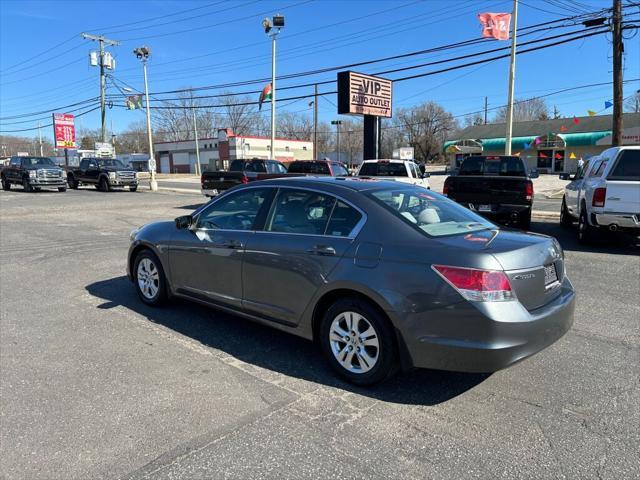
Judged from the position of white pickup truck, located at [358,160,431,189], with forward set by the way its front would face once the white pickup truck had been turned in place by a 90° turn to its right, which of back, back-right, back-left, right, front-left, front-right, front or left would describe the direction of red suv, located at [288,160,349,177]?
back

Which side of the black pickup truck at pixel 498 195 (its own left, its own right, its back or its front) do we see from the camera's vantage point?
back

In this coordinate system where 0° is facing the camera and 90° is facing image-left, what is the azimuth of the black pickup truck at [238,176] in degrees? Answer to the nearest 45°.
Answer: approximately 225°

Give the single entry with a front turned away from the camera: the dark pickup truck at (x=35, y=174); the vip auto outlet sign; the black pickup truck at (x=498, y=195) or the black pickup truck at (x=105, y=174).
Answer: the black pickup truck at (x=498, y=195)

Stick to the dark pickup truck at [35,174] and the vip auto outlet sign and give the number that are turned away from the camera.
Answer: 0

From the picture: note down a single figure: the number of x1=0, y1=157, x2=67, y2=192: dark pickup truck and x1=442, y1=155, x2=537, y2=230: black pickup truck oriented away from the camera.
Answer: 1

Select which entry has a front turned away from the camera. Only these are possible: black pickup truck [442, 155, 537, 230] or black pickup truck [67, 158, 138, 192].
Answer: black pickup truck [442, 155, 537, 230]

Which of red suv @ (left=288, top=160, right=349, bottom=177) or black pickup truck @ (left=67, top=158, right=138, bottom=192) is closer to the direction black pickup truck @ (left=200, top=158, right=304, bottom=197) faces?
the red suv

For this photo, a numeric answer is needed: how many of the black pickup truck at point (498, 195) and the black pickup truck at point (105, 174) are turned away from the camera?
1

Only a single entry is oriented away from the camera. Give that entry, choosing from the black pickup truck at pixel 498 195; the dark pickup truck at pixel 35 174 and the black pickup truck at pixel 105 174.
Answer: the black pickup truck at pixel 498 195

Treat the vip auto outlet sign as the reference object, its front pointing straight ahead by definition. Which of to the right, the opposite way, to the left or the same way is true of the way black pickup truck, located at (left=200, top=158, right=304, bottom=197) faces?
to the left

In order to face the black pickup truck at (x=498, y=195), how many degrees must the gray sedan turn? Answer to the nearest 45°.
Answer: approximately 45° to its right

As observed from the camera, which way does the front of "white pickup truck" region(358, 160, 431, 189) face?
facing away from the viewer and to the right of the viewer

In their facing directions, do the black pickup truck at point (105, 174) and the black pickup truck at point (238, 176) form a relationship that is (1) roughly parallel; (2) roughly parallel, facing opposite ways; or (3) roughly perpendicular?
roughly perpendicular
